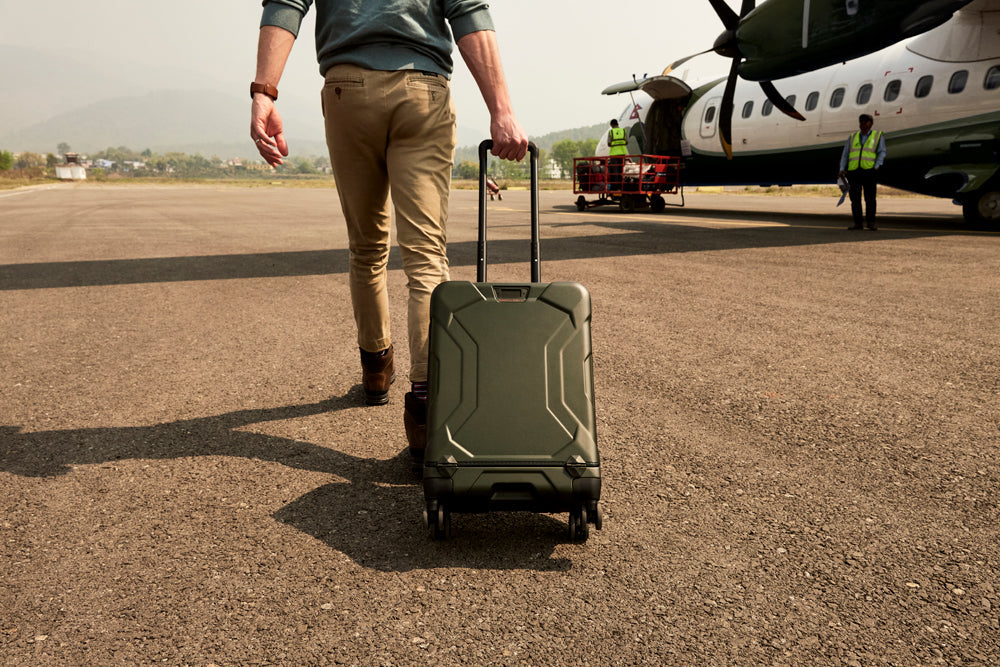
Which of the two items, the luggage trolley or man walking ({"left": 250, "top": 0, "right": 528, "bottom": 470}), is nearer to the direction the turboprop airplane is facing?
the luggage trolley

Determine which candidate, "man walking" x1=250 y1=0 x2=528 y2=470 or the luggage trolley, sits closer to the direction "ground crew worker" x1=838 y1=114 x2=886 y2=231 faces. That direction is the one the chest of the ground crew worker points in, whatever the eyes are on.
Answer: the man walking

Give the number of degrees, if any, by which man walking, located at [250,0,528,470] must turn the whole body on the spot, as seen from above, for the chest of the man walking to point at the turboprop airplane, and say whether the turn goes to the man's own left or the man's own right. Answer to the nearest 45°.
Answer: approximately 45° to the man's own right

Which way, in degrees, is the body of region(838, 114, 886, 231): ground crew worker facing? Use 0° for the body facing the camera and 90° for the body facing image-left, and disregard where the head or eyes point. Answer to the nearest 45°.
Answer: approximately 0°

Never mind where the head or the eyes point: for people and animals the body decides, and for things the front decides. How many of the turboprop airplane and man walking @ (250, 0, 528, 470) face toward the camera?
0

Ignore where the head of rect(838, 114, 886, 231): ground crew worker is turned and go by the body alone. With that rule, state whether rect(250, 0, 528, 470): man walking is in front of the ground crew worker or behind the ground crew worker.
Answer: in front

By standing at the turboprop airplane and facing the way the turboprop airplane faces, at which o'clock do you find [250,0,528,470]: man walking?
The man walking is roughly at 8 o'clock from the turboprop airplane.

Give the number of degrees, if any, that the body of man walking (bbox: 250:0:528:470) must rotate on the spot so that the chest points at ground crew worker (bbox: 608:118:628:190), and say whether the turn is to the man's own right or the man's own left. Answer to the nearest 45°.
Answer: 0° — they already face them

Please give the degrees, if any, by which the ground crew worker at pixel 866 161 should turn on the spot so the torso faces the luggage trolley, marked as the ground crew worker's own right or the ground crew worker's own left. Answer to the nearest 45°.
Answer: approximately 135° to the ground crew worker's own right

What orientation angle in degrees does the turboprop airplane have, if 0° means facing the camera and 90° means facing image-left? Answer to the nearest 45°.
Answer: approximately 135°

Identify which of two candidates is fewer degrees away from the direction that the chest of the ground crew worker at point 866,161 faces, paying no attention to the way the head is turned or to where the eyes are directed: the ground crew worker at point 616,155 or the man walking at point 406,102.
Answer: the man walking

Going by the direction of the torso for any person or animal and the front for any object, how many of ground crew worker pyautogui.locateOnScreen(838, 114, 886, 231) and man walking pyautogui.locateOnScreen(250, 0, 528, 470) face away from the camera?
1

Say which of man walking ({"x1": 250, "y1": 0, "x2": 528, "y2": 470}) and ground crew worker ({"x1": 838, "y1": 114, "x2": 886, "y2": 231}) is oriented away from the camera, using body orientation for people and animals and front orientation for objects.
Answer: the man walking

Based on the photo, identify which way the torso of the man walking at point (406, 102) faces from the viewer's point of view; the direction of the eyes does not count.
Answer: away from the camera
